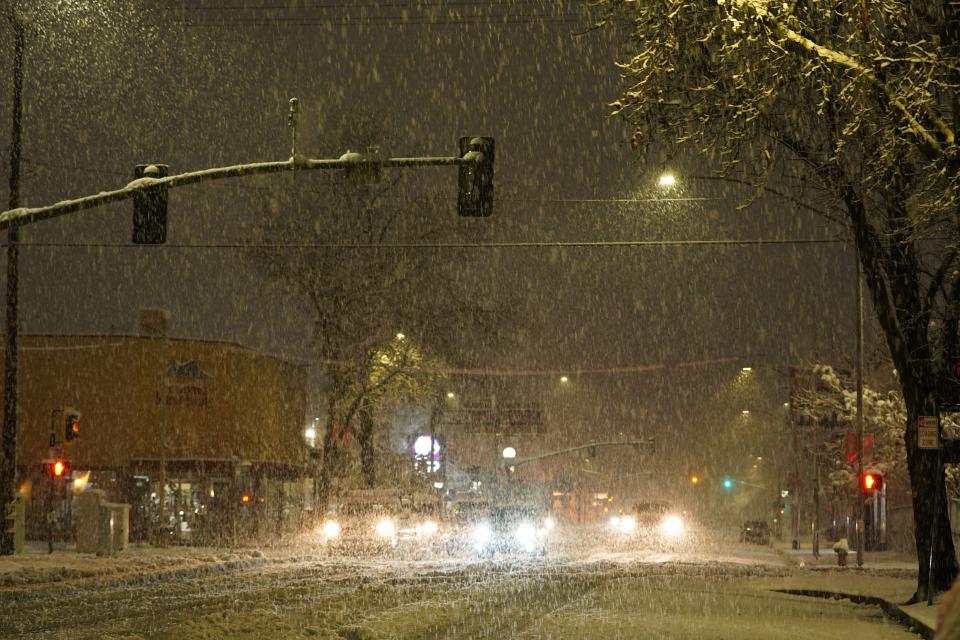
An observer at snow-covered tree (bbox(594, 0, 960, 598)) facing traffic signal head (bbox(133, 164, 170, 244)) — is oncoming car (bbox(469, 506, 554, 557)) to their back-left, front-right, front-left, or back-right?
front-right

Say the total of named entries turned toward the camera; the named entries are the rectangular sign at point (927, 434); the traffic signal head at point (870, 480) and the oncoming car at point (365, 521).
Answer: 3

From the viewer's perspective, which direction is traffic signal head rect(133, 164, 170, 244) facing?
away from the camera

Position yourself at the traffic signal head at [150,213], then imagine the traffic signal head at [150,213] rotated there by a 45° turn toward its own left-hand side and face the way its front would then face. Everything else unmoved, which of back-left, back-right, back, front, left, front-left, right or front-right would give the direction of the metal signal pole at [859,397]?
right

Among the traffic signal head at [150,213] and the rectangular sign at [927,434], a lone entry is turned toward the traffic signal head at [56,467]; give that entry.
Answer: the traffic signal head at [150,213]

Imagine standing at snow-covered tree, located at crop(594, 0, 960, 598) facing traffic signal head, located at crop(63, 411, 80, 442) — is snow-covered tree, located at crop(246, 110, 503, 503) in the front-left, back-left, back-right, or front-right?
front-right

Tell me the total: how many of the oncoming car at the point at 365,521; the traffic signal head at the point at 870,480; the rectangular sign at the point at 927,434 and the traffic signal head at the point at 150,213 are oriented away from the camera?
1

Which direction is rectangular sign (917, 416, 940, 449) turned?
toward the camera

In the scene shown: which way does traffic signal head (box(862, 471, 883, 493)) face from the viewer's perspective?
toward the camera

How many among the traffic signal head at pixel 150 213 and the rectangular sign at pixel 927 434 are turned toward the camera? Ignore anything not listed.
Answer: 1

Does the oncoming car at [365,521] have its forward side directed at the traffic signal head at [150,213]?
yes

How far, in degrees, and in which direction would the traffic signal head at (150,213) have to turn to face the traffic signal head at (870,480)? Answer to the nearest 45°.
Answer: approximately 45° to its right

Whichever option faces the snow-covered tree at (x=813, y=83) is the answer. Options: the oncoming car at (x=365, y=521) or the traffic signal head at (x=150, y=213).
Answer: the oncoming car
